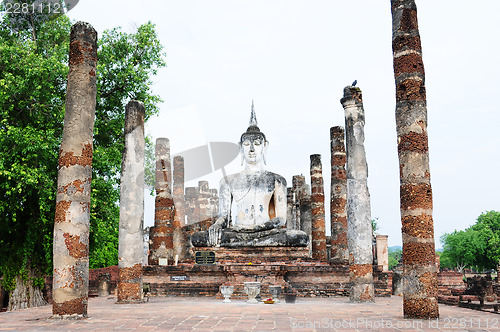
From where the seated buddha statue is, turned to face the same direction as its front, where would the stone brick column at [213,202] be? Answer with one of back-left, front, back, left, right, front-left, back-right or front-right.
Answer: back

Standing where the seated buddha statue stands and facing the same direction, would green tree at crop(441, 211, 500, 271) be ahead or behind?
behind

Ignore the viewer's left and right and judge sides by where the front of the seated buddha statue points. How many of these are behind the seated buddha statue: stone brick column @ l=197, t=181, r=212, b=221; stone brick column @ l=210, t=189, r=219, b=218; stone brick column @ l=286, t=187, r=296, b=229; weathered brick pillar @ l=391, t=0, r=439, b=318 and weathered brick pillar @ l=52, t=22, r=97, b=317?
3

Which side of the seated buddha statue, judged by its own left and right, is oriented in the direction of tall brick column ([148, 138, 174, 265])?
right

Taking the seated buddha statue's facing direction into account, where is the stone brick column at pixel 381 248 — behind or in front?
behind

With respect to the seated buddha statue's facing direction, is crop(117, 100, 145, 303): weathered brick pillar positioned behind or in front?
in front

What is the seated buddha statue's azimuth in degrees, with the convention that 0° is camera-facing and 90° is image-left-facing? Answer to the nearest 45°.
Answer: approximately 0°

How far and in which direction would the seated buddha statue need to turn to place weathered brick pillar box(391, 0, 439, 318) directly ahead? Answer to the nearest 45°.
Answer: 0° — it already faces it

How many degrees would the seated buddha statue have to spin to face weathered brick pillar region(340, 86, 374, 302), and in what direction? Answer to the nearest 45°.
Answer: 0° — it already faces it

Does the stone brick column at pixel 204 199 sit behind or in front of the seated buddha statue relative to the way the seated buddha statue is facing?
behind
